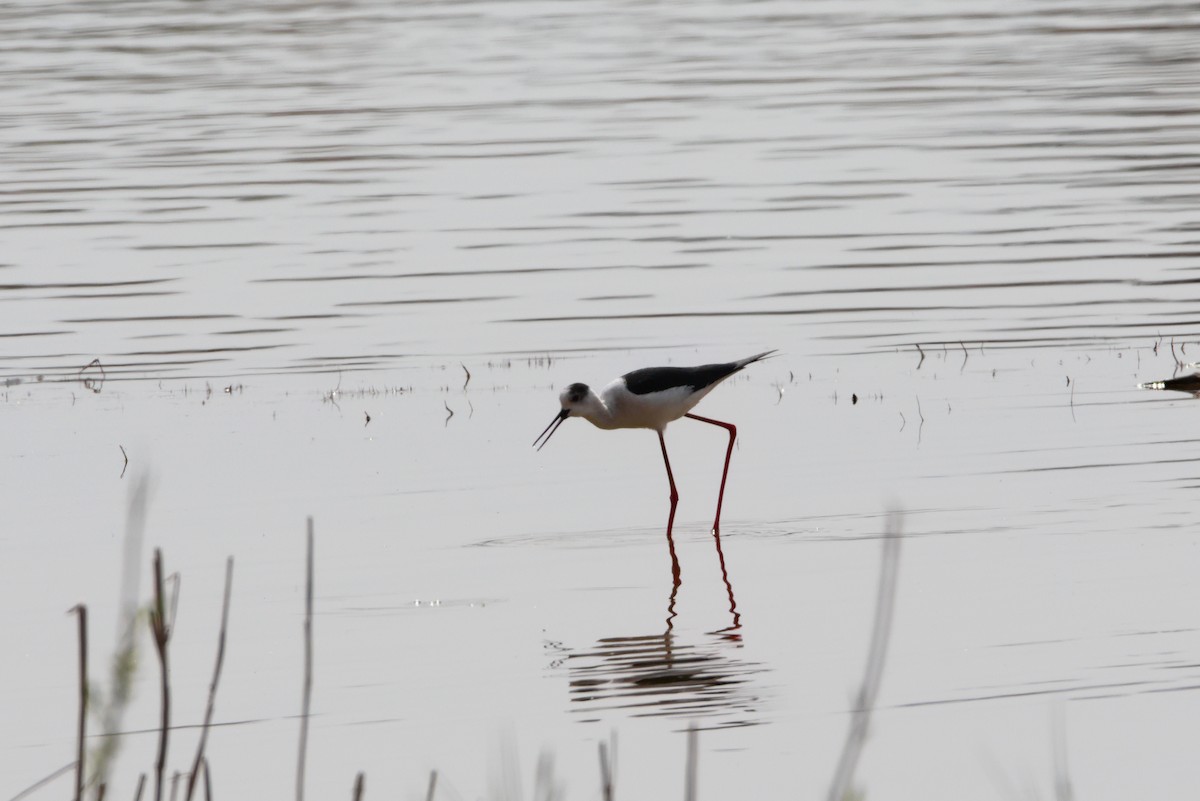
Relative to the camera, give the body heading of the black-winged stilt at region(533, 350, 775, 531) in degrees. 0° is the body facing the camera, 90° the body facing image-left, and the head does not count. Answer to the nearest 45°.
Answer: approximately 90°

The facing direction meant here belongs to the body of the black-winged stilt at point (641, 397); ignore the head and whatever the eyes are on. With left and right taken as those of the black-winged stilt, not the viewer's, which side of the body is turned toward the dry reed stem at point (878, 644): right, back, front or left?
left

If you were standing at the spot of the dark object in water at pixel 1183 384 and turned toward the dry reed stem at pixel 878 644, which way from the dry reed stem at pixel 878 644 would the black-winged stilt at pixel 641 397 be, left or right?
right
